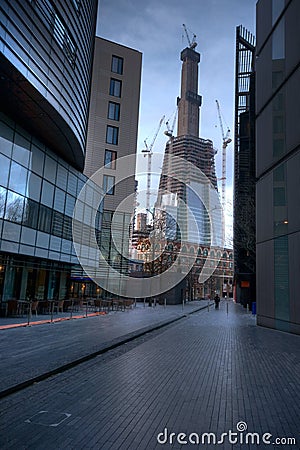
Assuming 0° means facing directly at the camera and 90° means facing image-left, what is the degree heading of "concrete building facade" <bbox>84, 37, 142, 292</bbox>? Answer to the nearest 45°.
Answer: approximately 315°

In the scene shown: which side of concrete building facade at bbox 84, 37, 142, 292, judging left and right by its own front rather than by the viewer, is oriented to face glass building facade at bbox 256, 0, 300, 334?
front

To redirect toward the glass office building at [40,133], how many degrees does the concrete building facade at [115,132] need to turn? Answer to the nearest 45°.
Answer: approximately 45° to its right

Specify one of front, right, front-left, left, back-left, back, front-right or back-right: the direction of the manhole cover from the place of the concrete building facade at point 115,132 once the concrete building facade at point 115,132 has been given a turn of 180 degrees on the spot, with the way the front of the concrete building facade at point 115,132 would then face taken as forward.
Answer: back-left
